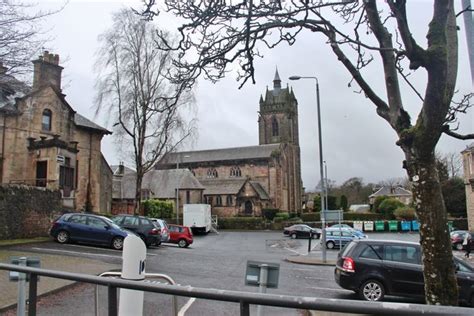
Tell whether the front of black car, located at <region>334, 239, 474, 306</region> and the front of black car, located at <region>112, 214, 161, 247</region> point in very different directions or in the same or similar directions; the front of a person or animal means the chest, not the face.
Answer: very different directions

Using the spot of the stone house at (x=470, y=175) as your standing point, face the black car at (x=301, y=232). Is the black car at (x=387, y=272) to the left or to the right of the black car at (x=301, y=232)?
left

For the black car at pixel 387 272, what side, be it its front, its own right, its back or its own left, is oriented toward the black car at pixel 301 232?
left

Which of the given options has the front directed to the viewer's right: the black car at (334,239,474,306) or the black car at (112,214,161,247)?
the black car at (334,239,474,306)

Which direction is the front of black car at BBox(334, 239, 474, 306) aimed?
to the viewer's right

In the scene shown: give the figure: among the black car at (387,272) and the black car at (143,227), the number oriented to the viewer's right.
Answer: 1

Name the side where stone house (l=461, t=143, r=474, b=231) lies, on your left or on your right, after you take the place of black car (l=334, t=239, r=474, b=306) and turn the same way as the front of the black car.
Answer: on your left

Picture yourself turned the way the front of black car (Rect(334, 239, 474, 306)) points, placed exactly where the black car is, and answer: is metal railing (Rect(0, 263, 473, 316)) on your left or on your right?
on your right

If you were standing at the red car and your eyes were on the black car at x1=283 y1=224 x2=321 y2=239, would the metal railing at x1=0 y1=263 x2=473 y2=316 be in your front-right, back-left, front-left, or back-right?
back-right
